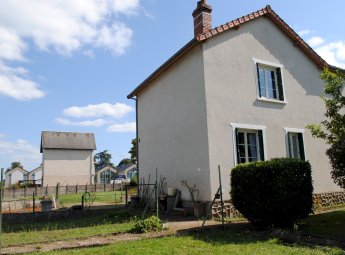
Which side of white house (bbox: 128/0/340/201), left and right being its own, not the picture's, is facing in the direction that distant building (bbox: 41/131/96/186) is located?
back

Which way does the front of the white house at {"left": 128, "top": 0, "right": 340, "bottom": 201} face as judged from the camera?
facing the viewer and to the right of the viewer

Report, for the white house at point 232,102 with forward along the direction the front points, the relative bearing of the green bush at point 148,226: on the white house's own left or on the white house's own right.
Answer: on the white house's own right
